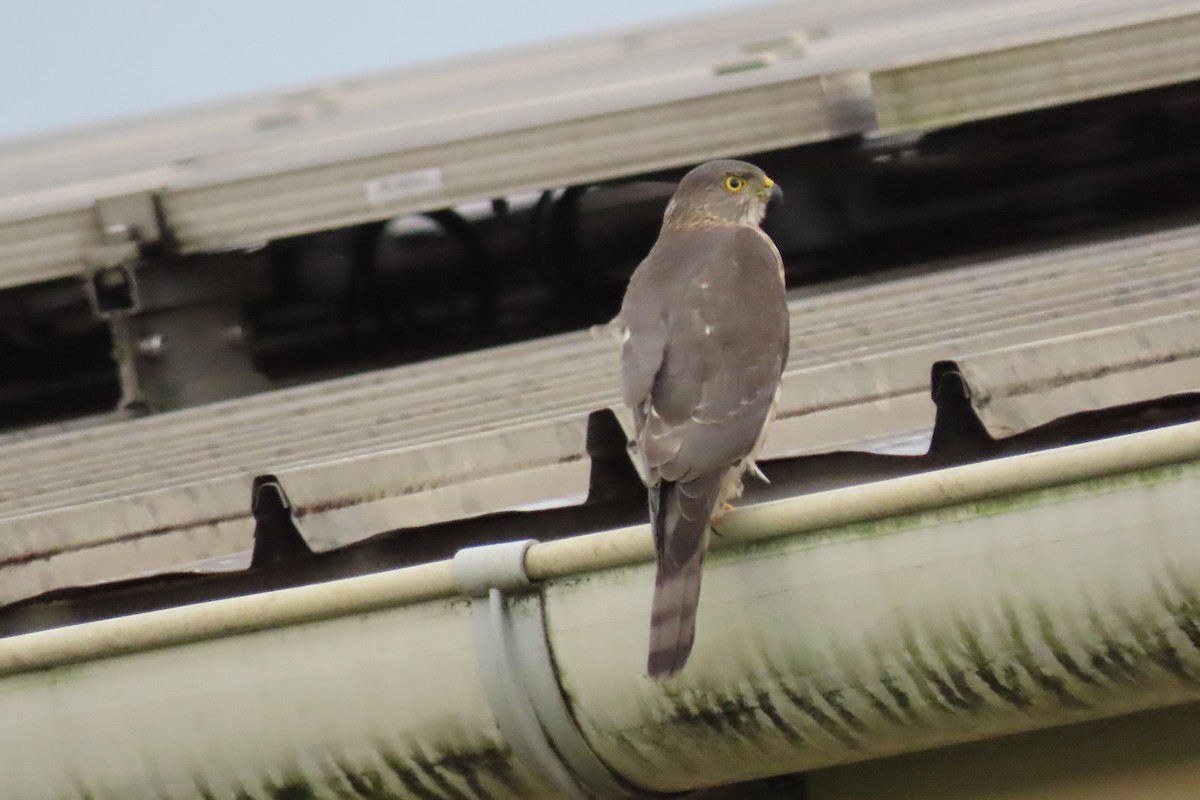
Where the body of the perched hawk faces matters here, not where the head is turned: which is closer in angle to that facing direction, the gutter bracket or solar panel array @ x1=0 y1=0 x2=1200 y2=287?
the solar panel array

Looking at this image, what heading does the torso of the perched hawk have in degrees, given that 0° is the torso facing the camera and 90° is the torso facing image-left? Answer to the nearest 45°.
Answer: approximately 225°
